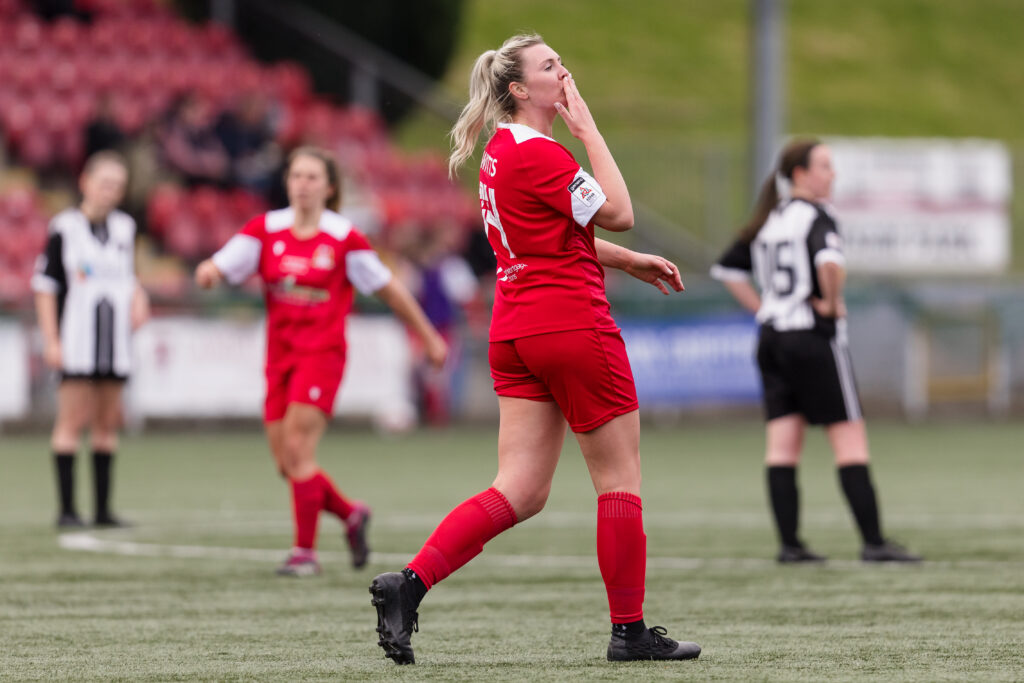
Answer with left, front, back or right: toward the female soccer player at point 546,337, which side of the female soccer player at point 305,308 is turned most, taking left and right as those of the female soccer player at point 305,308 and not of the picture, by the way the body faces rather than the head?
front

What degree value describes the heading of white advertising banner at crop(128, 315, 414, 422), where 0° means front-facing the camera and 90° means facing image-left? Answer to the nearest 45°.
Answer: approximately 0°

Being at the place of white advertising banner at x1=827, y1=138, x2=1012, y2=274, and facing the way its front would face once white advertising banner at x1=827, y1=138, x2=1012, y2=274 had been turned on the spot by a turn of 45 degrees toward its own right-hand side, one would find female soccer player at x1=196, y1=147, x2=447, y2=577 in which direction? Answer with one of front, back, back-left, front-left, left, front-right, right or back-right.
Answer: front-left

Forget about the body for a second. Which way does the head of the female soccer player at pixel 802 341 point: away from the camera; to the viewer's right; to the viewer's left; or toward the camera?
to the viewer's right

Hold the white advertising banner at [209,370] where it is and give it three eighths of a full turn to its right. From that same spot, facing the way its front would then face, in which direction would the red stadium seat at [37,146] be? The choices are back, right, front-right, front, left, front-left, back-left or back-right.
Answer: front

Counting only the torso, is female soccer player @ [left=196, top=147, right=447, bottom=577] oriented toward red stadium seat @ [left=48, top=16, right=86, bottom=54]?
no

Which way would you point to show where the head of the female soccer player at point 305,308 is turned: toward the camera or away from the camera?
toward the camera

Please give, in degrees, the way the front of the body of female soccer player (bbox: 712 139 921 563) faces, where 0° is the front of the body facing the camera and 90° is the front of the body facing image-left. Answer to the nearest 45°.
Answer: approximately 225°

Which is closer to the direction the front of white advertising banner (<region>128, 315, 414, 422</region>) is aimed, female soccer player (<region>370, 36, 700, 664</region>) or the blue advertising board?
the female soccer player

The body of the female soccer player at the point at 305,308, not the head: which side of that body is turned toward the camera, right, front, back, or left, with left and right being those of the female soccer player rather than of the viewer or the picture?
front

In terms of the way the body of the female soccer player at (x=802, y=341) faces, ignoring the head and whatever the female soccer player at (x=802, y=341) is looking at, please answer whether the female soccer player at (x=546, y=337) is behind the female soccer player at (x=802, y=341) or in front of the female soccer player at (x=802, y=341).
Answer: behind

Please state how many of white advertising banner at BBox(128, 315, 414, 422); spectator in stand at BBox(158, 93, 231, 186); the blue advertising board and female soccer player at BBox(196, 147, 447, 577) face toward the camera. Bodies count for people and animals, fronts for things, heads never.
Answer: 4

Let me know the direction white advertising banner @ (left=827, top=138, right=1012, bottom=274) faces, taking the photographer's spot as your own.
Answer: facing the viewer

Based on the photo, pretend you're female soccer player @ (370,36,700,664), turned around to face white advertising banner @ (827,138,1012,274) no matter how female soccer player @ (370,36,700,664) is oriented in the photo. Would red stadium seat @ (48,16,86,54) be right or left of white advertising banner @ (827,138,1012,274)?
left

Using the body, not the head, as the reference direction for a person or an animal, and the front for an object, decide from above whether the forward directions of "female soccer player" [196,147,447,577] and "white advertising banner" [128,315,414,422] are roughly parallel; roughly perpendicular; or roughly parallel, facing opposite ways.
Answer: roughly parallel

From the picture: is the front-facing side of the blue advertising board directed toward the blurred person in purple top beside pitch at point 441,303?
no

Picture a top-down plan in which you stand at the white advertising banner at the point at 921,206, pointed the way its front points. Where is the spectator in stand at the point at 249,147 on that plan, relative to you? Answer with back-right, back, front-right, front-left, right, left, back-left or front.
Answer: front-right

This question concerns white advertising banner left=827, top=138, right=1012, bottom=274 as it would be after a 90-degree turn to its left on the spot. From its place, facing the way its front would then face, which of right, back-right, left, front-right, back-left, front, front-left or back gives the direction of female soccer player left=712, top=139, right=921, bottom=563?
right

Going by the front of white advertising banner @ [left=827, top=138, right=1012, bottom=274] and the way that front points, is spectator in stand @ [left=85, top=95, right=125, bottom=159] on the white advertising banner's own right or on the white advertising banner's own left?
on the white advertising banner's own right
